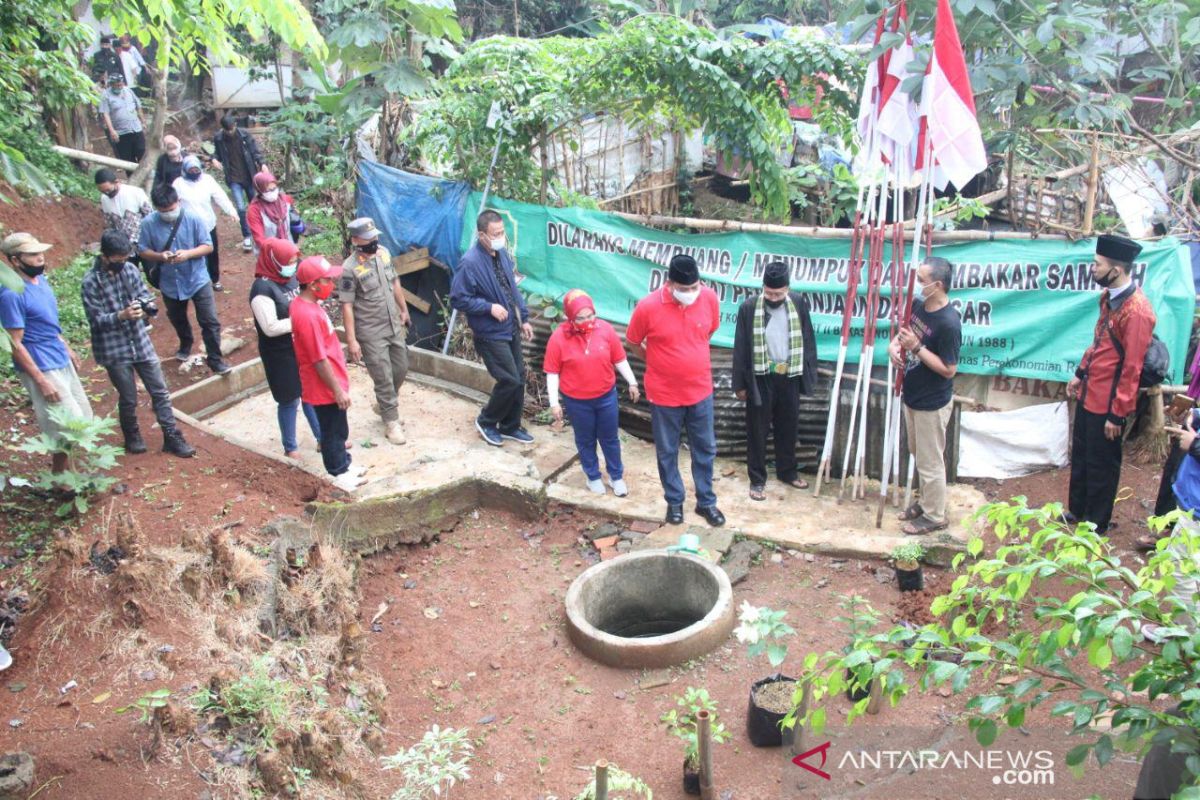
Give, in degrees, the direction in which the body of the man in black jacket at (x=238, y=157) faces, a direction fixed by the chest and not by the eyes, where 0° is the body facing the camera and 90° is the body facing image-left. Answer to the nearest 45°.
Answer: approximately 0°

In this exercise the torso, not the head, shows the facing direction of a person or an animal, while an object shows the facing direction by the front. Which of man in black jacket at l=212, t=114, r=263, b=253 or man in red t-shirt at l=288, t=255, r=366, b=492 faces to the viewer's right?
the man in red t-shirt

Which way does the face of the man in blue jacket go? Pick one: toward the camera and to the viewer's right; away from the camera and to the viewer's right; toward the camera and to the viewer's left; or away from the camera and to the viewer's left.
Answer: toward the camera and to the viewer's right

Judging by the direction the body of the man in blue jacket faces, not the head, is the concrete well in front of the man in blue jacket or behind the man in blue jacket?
in front

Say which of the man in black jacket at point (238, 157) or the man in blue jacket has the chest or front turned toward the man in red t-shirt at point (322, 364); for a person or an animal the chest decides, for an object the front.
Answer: the man in black jacket

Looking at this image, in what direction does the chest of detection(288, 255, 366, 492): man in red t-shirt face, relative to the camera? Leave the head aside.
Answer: to the viewer's right

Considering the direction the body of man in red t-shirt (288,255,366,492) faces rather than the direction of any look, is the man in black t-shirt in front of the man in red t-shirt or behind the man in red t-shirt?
in front

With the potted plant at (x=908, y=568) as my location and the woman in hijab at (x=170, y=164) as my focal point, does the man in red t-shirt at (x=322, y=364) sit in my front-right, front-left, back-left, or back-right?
front-left

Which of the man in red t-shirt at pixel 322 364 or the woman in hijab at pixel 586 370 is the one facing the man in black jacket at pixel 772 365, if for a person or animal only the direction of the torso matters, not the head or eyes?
the man in red t-shirt

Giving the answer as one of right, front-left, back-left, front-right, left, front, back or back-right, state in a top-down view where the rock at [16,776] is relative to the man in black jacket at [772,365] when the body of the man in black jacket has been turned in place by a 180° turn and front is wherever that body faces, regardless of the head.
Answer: back-left

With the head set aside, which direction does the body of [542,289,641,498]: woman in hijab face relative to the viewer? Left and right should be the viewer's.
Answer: facing the viewer

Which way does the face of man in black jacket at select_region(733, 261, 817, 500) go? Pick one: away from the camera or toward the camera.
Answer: toward the camera

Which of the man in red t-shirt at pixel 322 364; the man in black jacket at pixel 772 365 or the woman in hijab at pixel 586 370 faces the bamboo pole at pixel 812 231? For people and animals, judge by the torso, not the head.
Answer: the man in red t-shirt

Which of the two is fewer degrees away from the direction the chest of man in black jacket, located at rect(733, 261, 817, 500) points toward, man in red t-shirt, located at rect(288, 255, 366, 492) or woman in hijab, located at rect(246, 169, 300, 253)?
the man in red t-shirt

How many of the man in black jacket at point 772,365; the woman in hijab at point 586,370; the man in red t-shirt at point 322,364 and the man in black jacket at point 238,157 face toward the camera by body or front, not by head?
3

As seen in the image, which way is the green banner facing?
toward the camera

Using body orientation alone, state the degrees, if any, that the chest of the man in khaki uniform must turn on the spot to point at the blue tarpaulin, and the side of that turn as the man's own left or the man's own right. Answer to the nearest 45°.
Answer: approximately 135° to the man's own left

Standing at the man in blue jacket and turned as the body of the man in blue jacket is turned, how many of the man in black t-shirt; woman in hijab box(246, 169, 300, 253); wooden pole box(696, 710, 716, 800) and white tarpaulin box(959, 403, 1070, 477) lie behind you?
1
